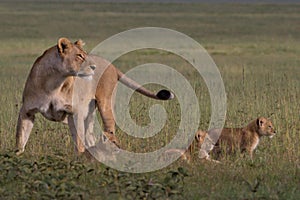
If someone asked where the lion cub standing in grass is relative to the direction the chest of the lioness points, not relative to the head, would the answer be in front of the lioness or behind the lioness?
behind

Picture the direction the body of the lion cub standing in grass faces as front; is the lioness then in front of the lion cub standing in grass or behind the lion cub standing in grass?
behind

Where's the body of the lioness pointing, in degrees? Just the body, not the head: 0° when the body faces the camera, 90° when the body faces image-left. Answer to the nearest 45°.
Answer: approximately 45°
